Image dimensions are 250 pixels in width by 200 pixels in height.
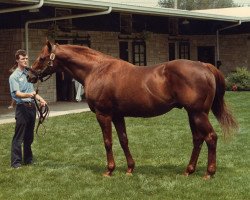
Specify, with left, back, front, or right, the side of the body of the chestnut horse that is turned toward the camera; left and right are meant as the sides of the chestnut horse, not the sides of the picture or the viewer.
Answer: left

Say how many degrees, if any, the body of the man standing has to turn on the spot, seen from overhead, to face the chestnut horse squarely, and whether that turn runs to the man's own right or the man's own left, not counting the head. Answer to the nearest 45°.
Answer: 0° — they already face it

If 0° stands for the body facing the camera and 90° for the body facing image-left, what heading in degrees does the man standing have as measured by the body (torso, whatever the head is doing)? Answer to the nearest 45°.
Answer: approximately 315°

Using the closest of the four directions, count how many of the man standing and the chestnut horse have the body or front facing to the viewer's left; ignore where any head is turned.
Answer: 1

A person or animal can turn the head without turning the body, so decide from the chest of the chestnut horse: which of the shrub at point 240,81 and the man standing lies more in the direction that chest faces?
the man standing

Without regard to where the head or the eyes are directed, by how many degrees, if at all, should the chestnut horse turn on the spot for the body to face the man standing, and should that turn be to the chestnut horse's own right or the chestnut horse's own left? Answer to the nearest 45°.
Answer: approximately 45° to the chestnut horse's own right

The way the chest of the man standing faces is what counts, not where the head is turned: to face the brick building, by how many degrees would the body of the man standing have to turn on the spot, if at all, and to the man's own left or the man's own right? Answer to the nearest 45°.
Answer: approximately 135° to the man's own left

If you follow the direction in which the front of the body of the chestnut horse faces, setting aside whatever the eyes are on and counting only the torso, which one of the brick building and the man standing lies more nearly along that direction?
the man standing
